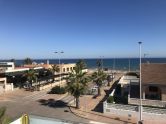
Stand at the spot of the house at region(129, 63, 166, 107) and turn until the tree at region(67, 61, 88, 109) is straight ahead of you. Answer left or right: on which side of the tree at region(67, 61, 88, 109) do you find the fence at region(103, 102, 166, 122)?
left

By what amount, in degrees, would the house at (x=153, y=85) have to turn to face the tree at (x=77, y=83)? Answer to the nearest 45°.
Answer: approximately 45° to its right

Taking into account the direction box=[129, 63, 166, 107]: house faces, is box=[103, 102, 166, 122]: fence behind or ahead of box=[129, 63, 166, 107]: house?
ahead

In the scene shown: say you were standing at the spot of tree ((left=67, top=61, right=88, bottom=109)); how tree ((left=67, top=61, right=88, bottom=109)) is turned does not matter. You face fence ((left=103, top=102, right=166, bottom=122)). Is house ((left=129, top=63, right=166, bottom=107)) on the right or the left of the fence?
left
